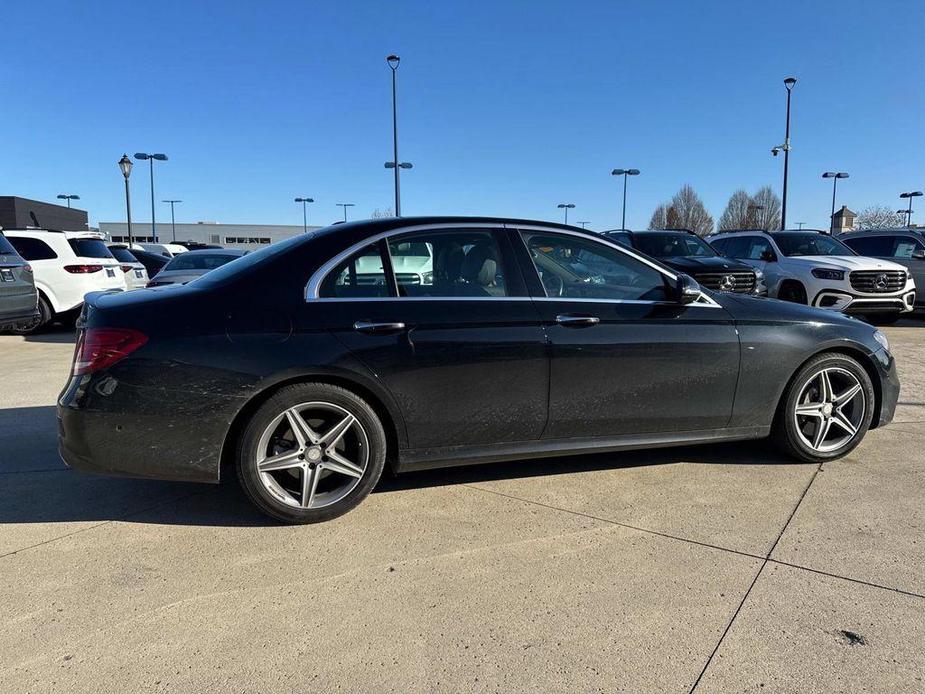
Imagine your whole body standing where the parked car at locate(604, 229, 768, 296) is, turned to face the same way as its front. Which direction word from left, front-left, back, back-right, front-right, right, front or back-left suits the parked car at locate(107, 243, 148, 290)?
back-right

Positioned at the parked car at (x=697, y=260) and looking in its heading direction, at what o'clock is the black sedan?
The black sedan is roughly at 2 o'clock from the parked car.

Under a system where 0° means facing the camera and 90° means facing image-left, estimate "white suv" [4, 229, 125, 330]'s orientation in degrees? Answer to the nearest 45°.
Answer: approximately 135°

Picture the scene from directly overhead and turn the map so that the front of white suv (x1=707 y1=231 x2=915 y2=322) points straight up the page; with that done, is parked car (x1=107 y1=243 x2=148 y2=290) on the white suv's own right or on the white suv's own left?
on the white suv's own right

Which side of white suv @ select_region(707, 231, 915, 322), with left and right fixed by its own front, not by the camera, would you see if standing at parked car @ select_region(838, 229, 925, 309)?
left

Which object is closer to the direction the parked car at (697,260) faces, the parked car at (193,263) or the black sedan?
the black sedan

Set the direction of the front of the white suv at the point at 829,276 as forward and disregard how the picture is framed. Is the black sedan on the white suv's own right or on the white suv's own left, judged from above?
on the white suv's own right

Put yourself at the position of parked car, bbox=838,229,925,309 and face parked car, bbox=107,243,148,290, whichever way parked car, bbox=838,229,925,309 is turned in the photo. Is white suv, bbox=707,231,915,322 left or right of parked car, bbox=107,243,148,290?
left
